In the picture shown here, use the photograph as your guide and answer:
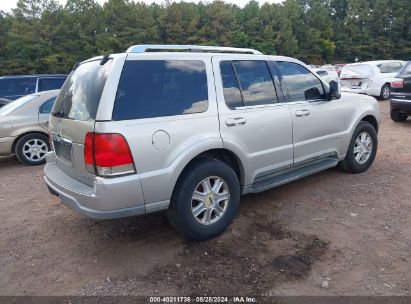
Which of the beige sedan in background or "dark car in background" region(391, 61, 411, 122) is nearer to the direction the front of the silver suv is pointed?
the dark car in background

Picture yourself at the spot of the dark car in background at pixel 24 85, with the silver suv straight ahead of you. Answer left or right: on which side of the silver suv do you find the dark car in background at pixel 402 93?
left

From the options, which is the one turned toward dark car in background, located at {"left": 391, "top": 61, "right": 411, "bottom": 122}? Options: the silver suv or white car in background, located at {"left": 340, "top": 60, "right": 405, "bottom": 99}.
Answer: the silver suv

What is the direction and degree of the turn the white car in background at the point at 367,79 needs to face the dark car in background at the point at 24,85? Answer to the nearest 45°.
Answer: approximately 180°

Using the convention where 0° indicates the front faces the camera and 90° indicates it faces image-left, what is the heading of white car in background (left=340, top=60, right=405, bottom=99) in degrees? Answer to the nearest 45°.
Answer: approximately 225°

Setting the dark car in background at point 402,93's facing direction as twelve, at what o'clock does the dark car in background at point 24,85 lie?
the dark car in background at point 24,85 is roughly at 7 o'clock from the dark car in background at point 402,93.

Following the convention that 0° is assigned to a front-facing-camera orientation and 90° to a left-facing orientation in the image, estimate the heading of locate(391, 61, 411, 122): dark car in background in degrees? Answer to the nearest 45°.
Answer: approximately 225°

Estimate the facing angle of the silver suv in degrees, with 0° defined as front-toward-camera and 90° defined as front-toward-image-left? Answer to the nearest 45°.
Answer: approximately 225°
